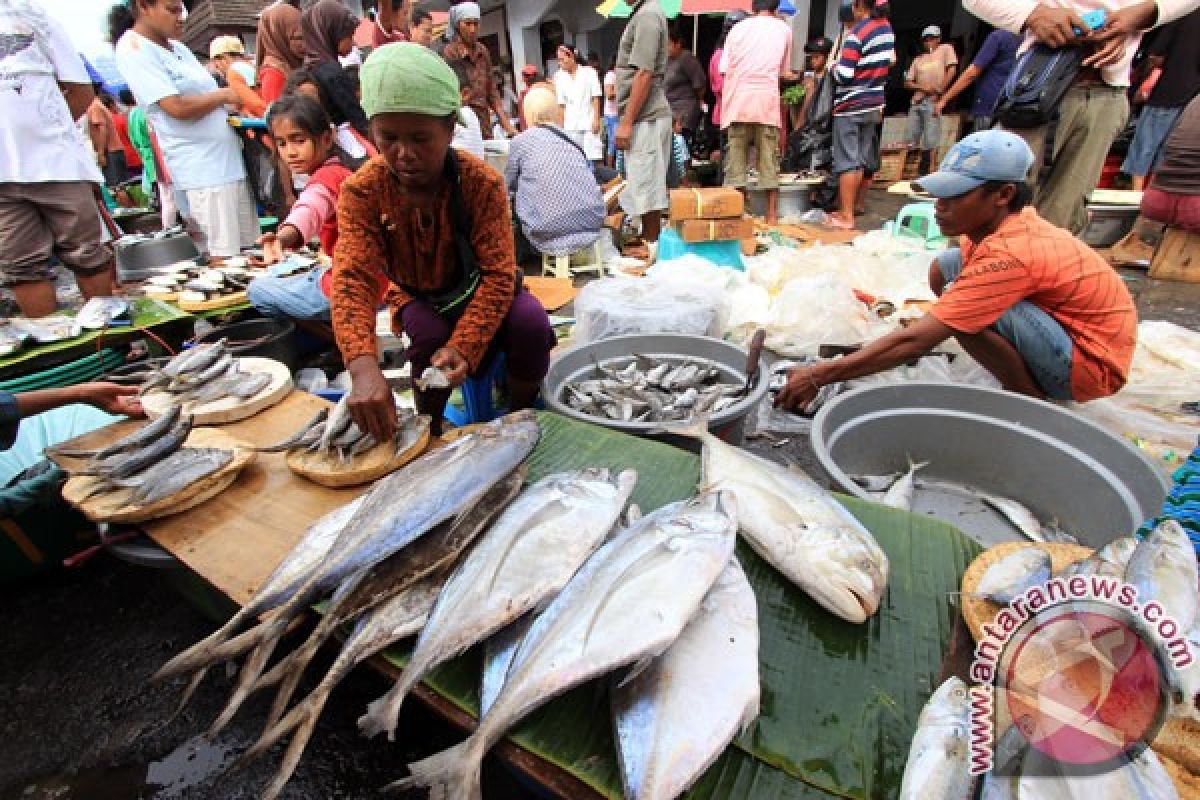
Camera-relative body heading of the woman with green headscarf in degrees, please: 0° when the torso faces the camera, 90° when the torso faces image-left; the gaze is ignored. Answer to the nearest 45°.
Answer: approximately 0°

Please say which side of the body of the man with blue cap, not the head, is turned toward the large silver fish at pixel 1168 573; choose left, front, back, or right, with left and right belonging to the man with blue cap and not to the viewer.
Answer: left

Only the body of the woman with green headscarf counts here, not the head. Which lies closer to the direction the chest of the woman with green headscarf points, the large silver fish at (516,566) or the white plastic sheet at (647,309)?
the large silver fish

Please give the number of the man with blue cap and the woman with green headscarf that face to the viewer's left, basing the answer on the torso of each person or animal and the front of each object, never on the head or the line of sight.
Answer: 1

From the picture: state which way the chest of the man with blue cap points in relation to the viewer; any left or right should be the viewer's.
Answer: facing to the left of the viewer

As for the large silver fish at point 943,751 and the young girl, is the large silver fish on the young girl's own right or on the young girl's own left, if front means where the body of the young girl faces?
on the young girl's own left

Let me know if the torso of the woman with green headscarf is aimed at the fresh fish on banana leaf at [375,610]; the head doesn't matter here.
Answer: yes

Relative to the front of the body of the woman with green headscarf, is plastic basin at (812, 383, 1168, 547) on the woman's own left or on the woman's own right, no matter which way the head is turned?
on the woman's own left

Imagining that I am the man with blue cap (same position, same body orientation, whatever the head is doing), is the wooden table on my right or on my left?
on my left

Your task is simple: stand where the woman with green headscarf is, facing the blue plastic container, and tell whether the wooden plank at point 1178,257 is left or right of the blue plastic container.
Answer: right

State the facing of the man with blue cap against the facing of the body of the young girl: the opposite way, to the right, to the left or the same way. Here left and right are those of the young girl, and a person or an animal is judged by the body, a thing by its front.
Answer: to the right
